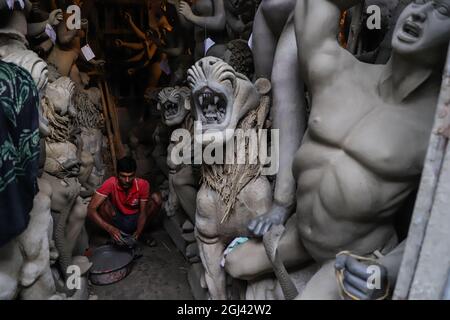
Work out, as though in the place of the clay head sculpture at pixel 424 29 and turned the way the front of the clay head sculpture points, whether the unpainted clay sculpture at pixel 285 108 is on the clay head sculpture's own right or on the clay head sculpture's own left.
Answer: on the clay head sculpture's own right

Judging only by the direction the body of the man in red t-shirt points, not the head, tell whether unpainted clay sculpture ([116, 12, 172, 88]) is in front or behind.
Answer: behind

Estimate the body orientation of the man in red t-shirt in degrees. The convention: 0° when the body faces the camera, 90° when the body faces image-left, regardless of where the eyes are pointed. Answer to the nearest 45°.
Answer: approximately 0°

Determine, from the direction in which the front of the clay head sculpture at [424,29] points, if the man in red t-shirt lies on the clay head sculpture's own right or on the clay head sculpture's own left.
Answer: on the clay head sculpture's own right

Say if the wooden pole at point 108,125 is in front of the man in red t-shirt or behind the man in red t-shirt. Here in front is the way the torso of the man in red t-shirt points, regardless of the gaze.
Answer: behind

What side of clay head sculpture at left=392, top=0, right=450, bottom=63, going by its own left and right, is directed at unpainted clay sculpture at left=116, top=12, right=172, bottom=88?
right

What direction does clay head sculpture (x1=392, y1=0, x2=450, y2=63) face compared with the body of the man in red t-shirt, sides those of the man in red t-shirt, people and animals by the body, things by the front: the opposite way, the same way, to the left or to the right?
to the right

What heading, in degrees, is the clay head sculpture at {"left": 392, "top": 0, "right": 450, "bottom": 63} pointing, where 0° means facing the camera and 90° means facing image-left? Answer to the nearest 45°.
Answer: approximately 45°
